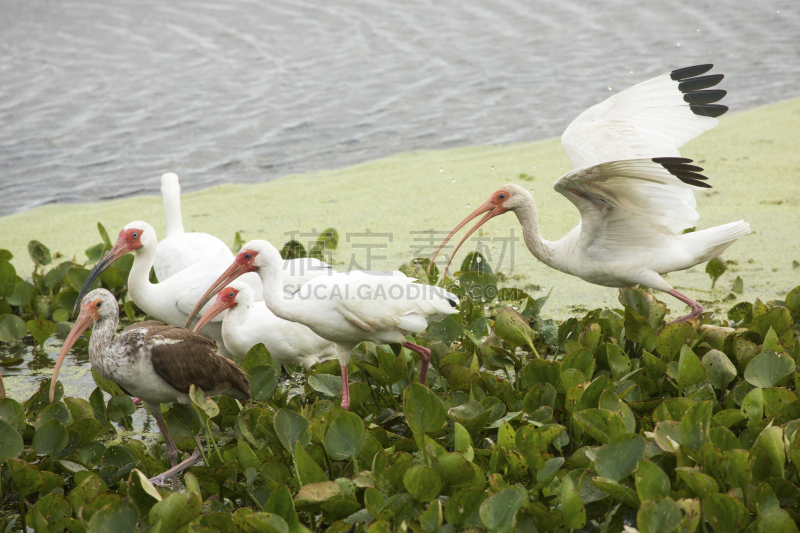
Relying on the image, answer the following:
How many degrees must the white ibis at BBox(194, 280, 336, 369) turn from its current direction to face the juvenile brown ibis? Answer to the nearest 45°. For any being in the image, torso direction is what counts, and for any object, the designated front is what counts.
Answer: approximately 45° to its left

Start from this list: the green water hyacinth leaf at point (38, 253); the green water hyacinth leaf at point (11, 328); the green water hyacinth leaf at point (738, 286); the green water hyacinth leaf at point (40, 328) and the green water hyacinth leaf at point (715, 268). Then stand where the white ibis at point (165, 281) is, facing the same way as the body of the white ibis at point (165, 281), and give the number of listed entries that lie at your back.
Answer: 2

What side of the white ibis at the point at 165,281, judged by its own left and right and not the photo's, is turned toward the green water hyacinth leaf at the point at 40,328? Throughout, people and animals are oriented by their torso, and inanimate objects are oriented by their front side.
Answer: front

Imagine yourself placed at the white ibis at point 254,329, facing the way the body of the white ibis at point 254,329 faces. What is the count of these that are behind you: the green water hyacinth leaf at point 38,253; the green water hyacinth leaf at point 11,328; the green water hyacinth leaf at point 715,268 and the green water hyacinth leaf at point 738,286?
2

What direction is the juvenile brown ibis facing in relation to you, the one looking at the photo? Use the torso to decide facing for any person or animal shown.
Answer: facing to the left of the viewer

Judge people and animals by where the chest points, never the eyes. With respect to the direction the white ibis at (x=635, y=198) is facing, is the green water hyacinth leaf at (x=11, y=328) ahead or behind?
ahead

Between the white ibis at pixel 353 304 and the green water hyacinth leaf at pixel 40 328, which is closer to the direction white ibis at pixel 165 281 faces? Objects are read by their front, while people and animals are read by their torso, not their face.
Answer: the green water hyacinth leaf

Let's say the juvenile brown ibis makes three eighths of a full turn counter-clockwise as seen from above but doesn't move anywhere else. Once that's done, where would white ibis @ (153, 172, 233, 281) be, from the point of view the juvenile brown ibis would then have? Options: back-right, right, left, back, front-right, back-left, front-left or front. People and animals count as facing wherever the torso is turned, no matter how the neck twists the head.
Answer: back-left

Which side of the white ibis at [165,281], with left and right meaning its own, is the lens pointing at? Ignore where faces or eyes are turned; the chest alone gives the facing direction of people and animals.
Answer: left

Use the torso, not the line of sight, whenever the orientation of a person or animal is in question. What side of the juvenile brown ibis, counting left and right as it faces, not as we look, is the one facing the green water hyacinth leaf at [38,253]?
right

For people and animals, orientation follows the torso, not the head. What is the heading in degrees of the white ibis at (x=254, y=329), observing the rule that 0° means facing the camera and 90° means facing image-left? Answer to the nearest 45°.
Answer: approximately 90°

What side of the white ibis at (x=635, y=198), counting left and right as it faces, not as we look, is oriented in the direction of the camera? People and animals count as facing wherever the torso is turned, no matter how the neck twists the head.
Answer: left

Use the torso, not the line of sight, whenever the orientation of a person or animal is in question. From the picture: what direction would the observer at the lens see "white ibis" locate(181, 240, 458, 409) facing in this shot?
facing to the left of the viewer
